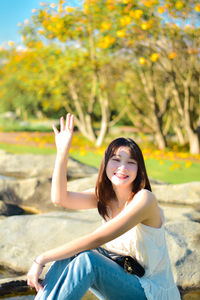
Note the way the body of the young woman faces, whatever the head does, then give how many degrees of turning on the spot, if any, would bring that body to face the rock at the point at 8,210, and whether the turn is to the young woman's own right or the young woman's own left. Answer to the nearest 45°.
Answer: approximately 90° to the young woman's own right

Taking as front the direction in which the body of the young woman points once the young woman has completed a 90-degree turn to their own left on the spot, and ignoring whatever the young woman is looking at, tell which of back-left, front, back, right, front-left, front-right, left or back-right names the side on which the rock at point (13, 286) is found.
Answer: back

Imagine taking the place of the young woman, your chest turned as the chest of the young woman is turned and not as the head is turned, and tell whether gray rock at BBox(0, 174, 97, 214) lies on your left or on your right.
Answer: on your right

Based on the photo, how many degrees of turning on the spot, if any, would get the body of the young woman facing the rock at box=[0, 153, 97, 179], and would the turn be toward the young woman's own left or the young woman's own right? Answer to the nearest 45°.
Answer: approximately 135° to the young woman's own right

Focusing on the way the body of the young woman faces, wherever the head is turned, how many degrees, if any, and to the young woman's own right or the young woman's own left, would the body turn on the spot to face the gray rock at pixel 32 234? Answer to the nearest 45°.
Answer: approximately 90° to the young woman's own right

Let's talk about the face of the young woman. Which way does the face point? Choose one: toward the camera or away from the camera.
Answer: toward the camera

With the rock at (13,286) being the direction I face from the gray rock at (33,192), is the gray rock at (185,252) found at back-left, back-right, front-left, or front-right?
front-left

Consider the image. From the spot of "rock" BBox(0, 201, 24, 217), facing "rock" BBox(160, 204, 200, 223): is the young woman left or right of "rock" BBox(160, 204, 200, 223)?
right

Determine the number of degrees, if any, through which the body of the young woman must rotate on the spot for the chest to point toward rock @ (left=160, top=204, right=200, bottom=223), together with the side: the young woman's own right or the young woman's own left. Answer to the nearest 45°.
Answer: approximately 135° to the young woman's own right

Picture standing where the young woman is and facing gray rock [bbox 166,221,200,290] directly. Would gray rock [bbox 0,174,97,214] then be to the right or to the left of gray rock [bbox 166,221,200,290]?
left

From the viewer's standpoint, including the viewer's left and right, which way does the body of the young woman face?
facing the viewer and to the left of the viewer
